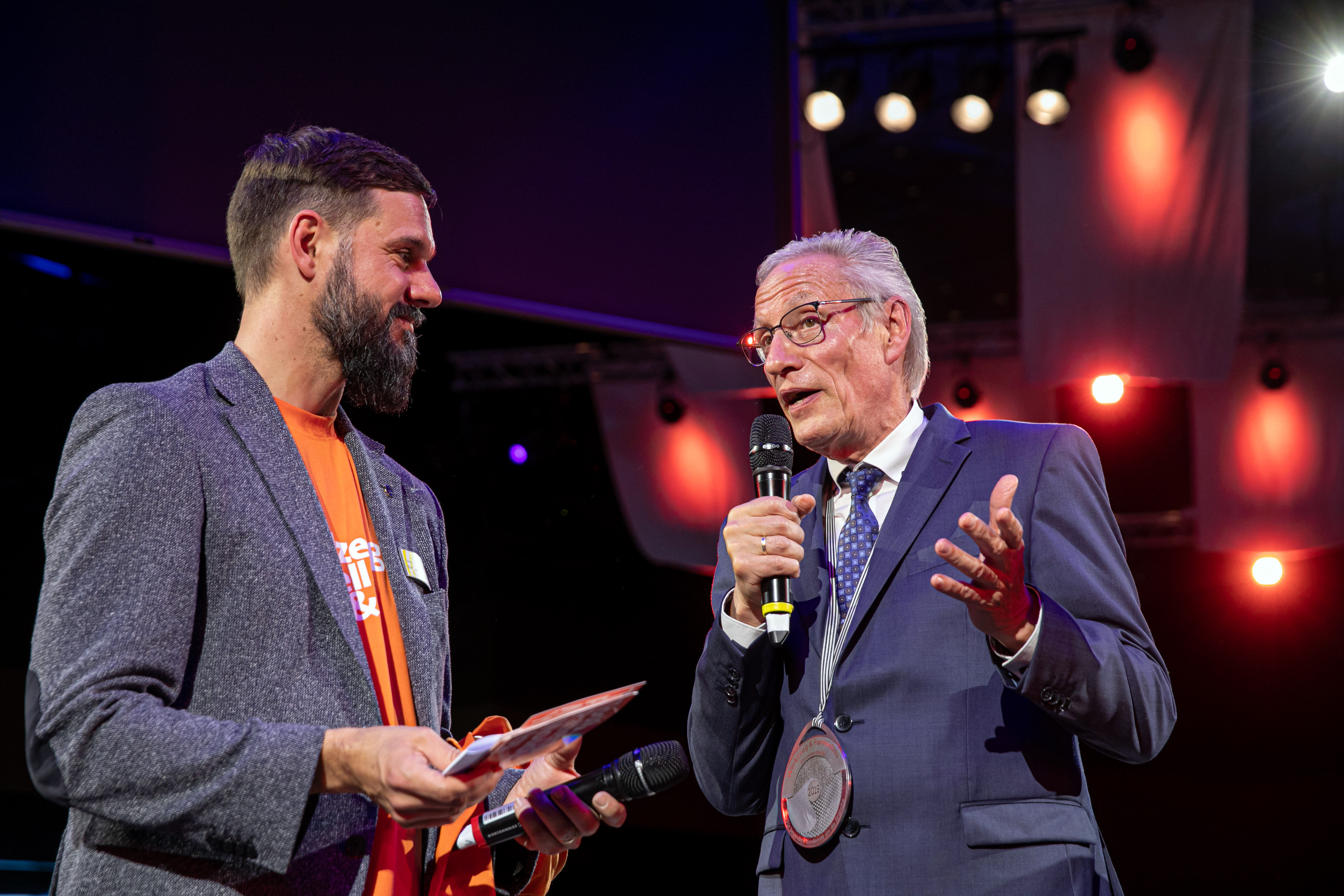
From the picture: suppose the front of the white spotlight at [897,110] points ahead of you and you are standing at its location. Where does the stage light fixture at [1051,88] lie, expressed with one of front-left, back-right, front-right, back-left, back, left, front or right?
left

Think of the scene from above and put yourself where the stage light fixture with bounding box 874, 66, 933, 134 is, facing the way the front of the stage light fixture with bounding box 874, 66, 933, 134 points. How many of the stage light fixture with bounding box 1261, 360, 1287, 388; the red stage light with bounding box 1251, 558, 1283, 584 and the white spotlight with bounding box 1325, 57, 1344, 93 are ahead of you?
0

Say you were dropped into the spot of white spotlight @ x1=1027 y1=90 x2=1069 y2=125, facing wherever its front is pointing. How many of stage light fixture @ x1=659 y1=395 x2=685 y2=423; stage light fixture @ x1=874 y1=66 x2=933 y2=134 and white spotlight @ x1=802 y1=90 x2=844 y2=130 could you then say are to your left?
0

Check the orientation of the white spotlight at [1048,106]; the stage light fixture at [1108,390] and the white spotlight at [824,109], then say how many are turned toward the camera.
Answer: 3

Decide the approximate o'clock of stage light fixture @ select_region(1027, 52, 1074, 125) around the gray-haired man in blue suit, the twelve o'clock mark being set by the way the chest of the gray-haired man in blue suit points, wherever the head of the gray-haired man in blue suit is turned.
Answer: The stage light fixture is roughly at 5 o'clock from the gray-haired man in blue suit.

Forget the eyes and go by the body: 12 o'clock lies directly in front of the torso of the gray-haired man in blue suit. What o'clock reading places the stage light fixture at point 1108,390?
The stage light fixture is roughly at 5 o'clock from the gray-haired man in blue suit.

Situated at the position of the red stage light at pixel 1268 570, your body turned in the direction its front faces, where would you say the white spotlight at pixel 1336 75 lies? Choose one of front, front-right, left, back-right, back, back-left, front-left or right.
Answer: front

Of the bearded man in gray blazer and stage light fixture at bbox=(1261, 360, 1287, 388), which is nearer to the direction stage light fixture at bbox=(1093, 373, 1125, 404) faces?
the bearded man in gray blazer

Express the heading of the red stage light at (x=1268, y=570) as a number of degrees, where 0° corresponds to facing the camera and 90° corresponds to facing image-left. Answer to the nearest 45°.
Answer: approximately 0°

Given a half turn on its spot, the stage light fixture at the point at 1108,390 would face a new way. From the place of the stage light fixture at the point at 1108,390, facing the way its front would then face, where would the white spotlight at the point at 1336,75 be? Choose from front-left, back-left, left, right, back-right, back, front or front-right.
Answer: back-right

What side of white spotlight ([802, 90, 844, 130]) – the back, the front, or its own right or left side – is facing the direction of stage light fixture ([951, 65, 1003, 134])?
left

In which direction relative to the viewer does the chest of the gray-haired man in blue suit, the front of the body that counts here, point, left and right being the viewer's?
facing the viewer and to the left of the viewer

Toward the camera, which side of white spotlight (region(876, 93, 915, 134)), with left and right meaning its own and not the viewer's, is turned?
front

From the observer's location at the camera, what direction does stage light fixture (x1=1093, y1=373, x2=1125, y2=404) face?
facing the viewer

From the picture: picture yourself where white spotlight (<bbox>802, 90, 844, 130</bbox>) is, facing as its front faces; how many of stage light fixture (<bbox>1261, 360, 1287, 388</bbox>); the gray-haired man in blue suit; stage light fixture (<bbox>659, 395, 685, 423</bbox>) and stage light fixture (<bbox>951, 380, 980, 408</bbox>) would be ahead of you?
1

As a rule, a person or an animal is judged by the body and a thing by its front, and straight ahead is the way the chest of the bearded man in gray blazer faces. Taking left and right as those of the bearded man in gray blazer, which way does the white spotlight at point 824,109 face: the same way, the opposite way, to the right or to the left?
to the right

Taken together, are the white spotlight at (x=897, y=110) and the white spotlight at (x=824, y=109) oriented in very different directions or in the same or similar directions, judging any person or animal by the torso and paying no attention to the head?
same or similar directions

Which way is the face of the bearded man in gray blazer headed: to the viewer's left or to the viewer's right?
to the viewer's right

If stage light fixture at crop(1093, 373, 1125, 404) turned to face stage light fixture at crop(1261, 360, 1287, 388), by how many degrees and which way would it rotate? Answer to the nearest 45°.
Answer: approximately 90° to its left
